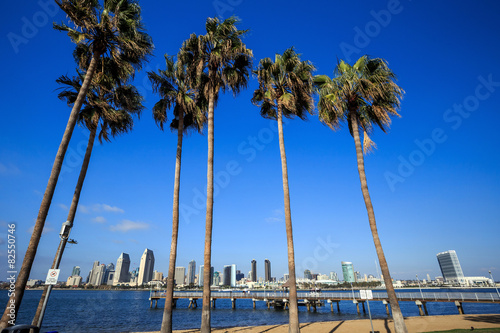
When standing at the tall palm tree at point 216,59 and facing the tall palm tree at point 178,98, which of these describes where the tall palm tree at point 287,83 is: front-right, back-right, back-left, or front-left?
back-right

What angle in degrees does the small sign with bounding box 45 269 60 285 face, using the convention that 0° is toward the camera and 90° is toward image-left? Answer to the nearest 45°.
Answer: approximately 0°

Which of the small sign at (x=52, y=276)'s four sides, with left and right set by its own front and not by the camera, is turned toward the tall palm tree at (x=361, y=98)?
left
